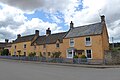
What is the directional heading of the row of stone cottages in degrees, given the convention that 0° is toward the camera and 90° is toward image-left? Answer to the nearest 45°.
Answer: approximately 45°
